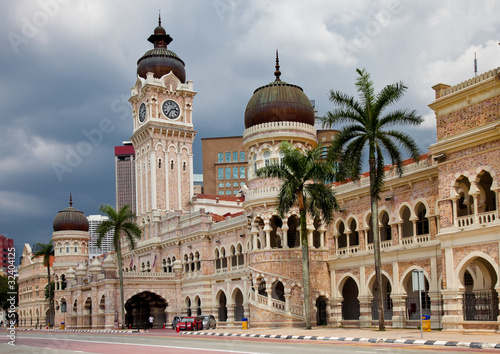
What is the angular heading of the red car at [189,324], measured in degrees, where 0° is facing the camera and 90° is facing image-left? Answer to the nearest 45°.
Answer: approximately 45°

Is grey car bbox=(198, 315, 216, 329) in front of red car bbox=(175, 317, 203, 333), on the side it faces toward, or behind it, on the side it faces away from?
behind
